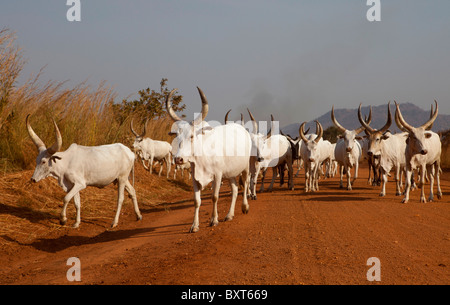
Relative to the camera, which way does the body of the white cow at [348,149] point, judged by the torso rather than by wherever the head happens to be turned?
toward the camera

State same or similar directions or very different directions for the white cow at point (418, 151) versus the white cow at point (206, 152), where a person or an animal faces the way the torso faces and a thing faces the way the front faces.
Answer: same or similar directions

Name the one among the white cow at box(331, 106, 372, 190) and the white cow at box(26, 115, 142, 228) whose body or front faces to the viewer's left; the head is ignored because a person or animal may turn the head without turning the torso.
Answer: the white cow at box(26, 115, 142, 228)

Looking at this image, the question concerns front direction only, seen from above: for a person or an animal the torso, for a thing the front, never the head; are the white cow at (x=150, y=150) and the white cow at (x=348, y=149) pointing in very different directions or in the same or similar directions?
same or similar directions

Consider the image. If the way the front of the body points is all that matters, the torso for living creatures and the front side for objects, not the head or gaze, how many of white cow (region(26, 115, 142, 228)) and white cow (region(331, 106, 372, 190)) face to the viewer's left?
1

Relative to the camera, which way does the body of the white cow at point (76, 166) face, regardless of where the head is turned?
to the viewer's left

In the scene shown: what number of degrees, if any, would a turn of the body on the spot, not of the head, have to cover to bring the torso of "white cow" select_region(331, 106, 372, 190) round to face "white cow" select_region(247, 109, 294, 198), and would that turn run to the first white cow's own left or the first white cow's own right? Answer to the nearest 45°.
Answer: approximately 90° to the first white cow's own right

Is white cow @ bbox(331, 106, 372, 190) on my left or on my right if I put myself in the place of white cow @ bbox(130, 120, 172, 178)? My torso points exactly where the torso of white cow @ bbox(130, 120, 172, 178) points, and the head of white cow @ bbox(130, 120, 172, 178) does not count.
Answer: on my left

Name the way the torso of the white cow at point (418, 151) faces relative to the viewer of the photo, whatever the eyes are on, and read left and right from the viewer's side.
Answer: facing the viewer and to the left of the viewer

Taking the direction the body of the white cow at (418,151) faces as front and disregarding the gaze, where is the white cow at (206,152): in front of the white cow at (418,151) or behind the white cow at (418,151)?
in front

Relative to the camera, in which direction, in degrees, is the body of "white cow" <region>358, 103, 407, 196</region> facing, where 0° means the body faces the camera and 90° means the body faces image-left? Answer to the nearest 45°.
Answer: approximately 45°
